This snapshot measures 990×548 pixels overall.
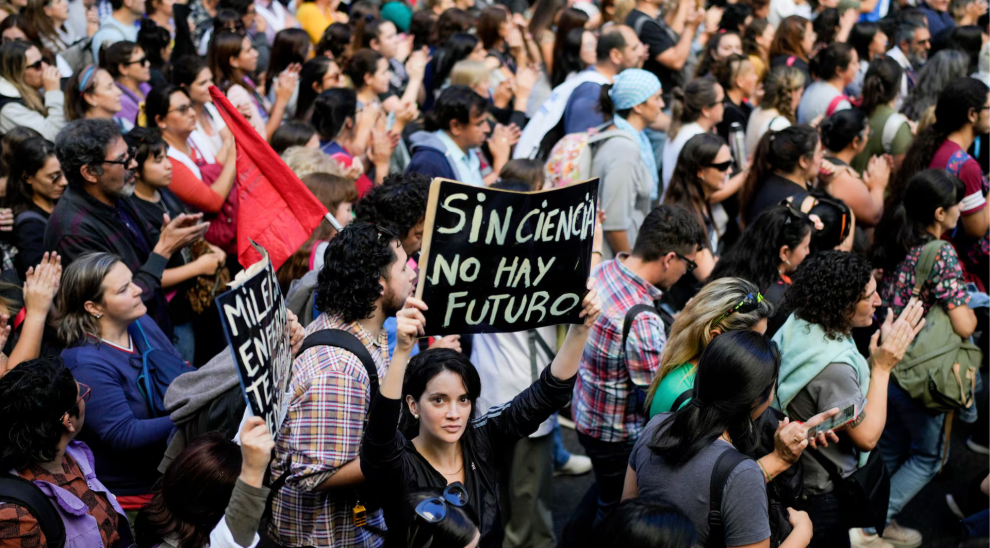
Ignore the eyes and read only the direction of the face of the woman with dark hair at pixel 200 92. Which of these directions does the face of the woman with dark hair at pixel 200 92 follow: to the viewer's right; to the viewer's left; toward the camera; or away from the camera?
to the viewer's right

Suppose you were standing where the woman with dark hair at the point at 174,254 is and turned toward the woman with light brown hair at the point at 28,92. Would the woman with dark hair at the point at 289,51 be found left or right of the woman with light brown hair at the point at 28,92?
right

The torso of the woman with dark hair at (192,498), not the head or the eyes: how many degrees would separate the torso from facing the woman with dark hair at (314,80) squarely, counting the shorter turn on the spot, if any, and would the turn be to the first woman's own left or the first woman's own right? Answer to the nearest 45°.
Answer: approximately 45° to the first woman's own left

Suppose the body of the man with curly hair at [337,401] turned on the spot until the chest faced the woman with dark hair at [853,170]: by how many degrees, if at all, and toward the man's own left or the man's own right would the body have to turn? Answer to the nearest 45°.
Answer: approximately 45° to the man's own left

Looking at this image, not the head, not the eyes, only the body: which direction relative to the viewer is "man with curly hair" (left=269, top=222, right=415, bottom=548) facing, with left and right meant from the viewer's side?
facing to the right of the viewer

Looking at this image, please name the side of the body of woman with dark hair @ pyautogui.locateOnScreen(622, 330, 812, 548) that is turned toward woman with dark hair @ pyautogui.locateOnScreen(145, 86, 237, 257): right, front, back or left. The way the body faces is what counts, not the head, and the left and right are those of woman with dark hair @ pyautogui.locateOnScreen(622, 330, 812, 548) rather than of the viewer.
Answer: left

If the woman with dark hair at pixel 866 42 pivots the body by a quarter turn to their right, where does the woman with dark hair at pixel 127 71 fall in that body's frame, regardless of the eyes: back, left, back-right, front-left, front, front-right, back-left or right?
front-right
